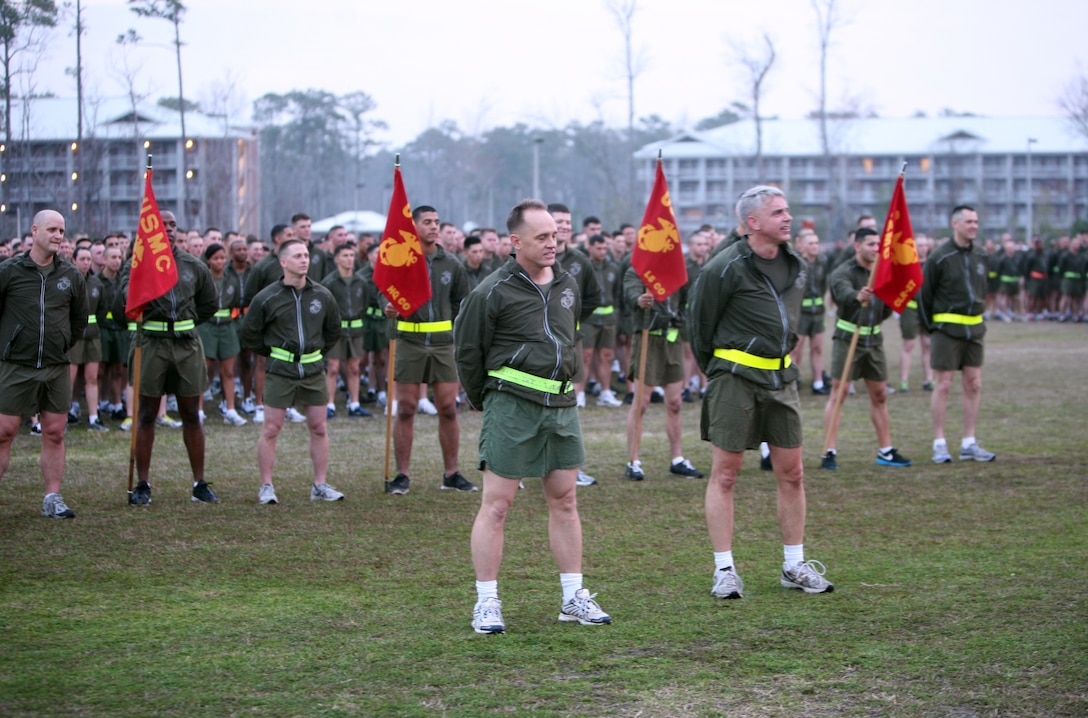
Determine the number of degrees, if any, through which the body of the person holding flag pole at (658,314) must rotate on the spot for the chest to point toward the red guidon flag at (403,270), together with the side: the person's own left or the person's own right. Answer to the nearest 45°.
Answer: approximately 45° to the person's own right

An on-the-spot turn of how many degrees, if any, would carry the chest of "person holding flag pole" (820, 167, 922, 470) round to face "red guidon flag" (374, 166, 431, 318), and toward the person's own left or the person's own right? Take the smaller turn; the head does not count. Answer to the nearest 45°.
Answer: approximately 90° to the person's own right

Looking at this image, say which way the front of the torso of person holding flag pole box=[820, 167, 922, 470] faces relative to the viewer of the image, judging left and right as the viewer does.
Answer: facing the viewer and to the right of the viewer

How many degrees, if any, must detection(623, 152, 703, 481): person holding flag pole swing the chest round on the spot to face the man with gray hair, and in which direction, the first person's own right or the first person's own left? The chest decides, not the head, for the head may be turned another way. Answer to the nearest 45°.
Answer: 0° — they already face them

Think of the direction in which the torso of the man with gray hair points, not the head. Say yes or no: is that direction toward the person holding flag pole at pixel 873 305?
no

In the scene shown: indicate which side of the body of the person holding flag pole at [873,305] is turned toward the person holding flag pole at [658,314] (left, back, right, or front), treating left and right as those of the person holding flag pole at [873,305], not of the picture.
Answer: right

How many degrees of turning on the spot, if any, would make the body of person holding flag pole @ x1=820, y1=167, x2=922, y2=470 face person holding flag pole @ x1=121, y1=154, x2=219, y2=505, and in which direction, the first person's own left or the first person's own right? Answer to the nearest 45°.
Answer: approximately 90° to the first person's own right

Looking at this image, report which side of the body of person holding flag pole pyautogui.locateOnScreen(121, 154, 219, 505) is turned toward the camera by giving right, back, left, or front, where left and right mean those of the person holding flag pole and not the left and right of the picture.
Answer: front

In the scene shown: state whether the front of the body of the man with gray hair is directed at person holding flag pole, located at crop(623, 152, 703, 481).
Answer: no

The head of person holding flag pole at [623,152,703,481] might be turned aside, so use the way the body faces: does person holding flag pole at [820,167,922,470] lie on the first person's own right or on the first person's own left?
on the first person's own left

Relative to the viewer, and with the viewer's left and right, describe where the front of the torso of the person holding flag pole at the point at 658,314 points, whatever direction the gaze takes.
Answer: facing the viewer

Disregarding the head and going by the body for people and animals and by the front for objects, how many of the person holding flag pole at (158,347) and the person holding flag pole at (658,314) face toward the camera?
2

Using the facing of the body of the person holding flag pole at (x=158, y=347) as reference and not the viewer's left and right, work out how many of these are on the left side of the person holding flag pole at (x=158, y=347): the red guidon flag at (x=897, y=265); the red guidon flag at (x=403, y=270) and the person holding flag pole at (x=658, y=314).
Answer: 3

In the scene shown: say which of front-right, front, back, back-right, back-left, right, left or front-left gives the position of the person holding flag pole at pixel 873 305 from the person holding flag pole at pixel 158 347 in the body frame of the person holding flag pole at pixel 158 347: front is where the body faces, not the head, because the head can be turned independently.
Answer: left

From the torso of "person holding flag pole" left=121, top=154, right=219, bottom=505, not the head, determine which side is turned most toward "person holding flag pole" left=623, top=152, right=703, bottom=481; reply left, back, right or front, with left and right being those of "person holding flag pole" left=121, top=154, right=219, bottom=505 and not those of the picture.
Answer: left

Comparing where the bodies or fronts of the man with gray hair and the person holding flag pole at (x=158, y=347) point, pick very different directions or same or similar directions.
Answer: same or similar directions

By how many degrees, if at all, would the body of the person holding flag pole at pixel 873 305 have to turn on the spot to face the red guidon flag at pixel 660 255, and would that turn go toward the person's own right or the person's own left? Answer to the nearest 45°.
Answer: approximately 90° to the person's own right
